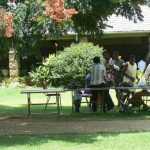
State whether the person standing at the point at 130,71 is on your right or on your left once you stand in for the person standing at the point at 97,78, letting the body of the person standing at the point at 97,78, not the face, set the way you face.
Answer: on your right

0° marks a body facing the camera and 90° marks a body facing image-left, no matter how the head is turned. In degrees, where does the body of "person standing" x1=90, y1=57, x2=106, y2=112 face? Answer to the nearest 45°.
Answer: approximately 180°

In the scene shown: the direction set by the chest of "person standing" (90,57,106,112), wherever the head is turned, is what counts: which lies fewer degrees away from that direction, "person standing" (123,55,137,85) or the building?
the building

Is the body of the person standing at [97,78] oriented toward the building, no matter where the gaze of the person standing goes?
yes

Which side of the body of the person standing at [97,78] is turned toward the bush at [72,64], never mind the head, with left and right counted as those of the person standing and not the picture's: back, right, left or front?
front

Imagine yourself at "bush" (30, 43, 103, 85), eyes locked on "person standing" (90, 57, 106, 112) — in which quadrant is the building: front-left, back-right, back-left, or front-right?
back-left

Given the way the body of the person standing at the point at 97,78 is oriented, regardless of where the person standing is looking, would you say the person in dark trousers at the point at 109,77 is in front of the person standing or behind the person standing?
in front

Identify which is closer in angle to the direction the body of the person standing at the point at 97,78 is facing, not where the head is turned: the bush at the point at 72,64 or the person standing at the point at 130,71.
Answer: the bush
